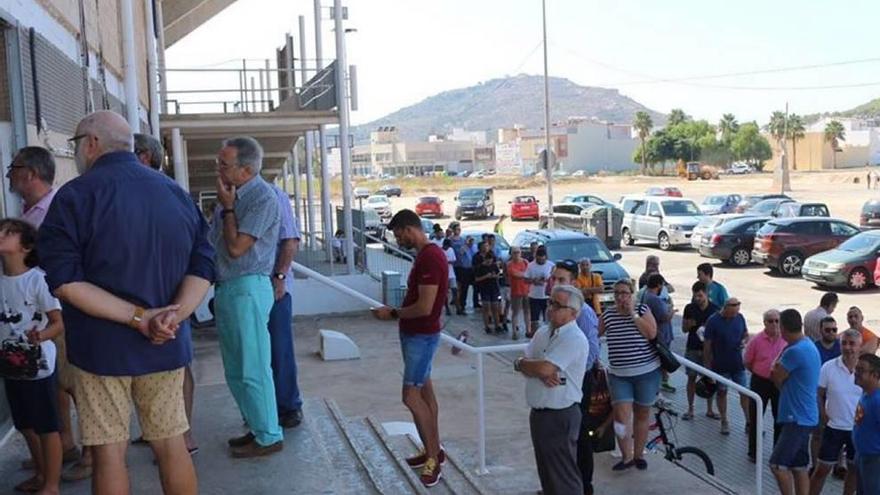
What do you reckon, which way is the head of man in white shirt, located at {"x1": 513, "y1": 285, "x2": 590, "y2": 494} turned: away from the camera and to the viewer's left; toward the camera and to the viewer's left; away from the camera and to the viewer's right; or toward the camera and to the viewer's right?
toward the camera and to the viewer's left

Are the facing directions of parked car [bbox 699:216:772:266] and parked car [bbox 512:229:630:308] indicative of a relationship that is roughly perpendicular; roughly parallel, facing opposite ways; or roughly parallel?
roughly perpendicular

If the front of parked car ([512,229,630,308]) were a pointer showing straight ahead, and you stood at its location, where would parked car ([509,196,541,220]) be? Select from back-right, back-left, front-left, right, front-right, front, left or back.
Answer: back-left

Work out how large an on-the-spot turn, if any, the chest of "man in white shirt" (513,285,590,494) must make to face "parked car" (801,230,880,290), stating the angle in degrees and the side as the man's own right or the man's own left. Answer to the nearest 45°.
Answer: approximately 180°

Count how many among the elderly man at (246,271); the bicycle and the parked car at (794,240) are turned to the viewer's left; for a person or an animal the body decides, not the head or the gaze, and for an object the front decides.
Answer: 1

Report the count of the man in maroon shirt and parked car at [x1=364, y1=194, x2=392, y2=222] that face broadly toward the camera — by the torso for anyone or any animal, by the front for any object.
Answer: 1

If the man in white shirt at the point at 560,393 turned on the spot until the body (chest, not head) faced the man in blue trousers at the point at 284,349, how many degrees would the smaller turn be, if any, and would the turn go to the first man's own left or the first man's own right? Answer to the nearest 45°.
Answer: approximately 45° to the first man's own right

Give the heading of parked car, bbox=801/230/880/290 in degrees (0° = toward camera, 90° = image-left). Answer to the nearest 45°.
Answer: approximately 45°

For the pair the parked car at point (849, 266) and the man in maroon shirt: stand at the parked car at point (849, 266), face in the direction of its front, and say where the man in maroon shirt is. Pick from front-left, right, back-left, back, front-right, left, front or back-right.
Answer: front-left

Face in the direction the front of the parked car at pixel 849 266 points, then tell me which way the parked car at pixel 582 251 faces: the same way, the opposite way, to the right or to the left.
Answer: to the left

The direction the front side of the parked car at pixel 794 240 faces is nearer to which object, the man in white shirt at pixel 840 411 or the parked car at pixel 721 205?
the parked car
